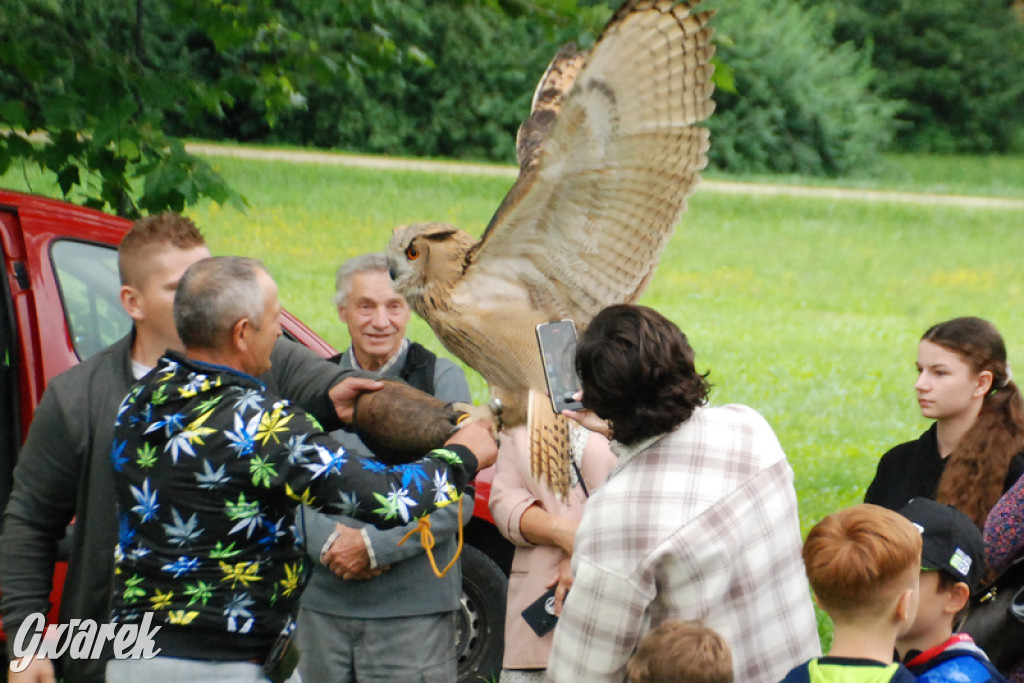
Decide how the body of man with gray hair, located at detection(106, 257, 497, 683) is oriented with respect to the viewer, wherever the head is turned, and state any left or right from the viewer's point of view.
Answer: facing away from the viewer and to the right of the viewer

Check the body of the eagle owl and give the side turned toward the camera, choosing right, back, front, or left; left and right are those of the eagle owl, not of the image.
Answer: left

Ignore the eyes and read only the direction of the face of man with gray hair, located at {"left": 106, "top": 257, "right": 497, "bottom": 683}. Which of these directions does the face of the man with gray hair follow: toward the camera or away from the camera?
away from the camera

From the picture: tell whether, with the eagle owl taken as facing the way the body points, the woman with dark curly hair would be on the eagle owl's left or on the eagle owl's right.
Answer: on the eagle owl's left

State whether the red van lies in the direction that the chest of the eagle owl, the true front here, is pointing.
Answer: yes

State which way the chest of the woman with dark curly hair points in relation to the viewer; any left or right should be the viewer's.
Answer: facing away from the viewer and to the left of the viewer

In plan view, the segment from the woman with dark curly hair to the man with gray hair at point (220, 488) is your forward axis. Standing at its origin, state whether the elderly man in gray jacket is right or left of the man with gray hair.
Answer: right

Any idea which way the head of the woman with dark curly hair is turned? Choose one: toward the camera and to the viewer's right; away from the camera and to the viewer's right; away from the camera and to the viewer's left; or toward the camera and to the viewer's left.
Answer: away from the camera and to the viewer's left

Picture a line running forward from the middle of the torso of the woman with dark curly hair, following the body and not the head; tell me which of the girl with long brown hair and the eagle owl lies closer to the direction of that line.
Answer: the eagle owl
